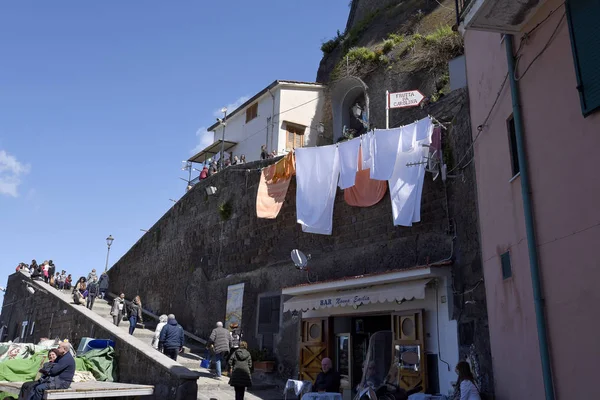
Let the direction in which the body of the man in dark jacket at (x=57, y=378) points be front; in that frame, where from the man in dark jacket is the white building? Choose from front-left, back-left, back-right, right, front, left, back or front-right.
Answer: back-right

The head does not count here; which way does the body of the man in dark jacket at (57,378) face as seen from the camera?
to the viewer's left

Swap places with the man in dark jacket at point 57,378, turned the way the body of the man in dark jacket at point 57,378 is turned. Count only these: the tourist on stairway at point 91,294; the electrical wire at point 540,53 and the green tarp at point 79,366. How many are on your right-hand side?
2

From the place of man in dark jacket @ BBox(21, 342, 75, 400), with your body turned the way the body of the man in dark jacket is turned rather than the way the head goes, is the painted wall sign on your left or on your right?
on your right

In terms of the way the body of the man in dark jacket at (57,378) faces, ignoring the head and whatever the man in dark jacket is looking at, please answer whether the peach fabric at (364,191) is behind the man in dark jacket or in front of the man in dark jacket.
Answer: behind

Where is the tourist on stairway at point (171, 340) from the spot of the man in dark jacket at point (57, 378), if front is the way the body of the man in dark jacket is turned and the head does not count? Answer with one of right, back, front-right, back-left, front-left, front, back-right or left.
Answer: back-right

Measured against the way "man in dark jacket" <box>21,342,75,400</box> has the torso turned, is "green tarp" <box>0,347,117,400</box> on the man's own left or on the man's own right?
on the man's own right
